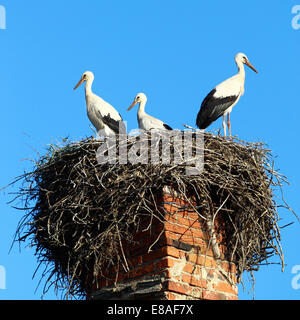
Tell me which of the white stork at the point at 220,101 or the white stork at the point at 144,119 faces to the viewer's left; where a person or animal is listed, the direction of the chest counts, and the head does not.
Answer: the white stork at the point at 144,119

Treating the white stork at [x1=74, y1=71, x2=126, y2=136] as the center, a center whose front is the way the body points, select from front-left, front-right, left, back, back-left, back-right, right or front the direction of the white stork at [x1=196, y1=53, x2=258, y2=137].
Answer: back

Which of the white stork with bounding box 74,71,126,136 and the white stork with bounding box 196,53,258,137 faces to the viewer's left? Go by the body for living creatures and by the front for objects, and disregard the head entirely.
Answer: the white stork with bounding box 74,71,126,136

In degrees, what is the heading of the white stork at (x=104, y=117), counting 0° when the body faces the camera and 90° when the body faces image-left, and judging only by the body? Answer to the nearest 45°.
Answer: approximately 90°

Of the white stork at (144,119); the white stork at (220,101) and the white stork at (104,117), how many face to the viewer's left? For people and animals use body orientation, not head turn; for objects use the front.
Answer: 2

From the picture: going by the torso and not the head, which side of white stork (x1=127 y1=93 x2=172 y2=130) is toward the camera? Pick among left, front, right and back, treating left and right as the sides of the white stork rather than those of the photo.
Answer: left

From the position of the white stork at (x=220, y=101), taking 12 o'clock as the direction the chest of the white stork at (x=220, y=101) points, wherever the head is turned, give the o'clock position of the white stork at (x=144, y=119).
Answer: the white stork at (x=144, y=119) is roughly at 6 o'clock from the white stork at (x=220, y=101).

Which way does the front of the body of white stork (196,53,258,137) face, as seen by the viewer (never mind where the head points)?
to the viewer's right

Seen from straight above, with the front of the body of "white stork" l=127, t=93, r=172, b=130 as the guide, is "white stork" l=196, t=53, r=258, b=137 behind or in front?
behind

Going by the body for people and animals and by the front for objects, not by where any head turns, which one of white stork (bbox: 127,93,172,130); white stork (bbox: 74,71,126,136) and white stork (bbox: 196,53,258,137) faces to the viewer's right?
white stork (bbox: 196,53,258,137)
